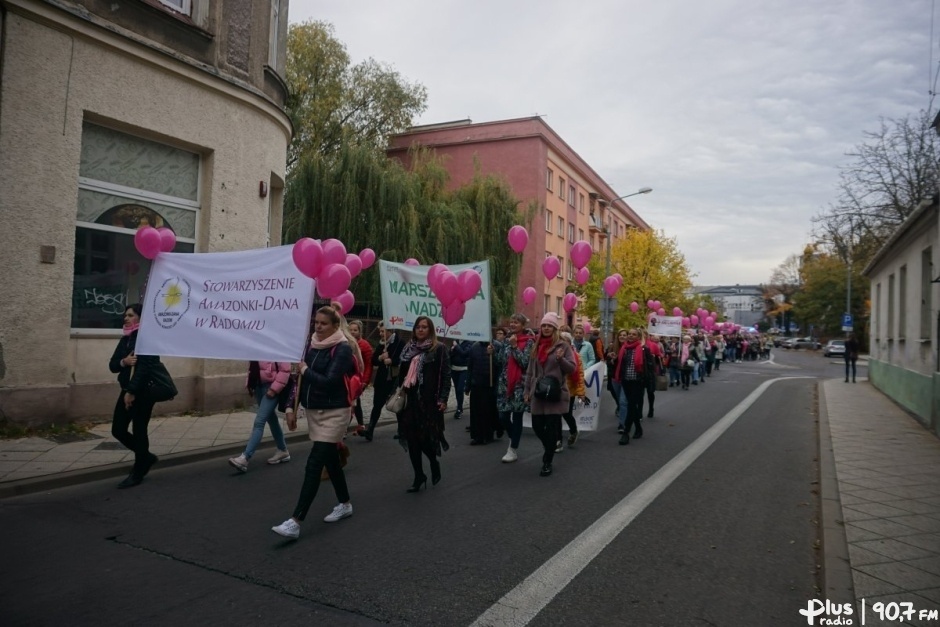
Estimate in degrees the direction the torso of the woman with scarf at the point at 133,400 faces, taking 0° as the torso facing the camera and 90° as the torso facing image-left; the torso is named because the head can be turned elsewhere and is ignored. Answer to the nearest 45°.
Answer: approximately 45°

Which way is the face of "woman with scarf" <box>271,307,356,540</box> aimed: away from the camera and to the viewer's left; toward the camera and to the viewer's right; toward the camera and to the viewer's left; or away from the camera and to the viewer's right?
toward the camera and to the viewer's left

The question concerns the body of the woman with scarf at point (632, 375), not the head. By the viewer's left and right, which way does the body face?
facing the viewer

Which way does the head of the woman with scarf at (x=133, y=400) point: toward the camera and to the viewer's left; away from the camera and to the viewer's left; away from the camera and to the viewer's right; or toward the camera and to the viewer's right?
toward the camera and to the viewer's left

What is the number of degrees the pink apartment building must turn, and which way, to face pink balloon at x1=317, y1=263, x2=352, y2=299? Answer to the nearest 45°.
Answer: approximately 45° to its right

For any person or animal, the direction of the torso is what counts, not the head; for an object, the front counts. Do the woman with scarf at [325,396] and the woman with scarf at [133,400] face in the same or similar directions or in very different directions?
same or similar directions

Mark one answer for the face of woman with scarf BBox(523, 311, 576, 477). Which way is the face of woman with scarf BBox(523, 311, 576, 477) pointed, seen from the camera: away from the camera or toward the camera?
toward the camera

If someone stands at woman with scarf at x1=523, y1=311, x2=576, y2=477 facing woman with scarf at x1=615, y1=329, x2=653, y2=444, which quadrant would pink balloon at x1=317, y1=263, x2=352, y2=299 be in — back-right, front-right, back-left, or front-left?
back-left

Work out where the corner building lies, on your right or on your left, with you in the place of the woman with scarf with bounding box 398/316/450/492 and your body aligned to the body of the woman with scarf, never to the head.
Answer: on your right

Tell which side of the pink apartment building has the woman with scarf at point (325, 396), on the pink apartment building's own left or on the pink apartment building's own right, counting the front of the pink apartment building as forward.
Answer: on the pink apartment building's own right

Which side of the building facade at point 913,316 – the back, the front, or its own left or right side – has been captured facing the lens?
left

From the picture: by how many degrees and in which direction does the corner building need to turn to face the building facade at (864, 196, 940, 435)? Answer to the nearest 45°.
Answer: approximately 45° to its left

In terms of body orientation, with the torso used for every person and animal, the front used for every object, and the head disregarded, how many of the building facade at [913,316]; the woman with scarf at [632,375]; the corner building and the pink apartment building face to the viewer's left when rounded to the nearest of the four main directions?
1

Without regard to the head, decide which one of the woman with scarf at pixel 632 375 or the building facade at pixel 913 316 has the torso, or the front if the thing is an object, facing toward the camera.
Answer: the woman with scarf
